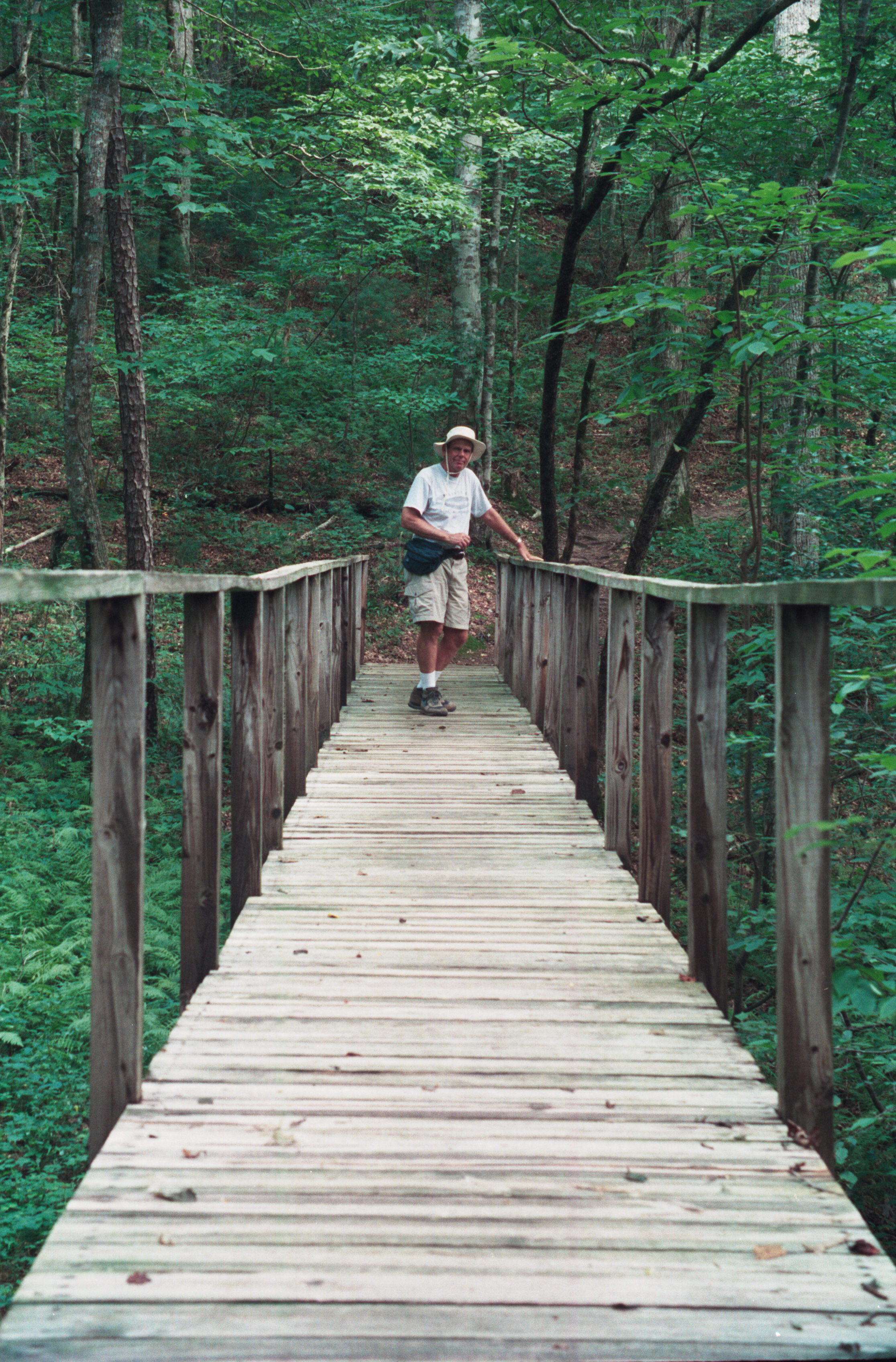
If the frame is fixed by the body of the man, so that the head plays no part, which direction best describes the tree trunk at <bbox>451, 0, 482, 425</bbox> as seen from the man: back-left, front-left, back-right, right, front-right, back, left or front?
back-left

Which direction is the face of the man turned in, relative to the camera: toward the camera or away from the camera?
toward the camera

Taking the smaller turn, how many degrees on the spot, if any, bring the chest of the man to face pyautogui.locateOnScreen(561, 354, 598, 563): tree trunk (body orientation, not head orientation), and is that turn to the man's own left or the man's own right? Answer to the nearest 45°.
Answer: approximately 135° to the man's own left

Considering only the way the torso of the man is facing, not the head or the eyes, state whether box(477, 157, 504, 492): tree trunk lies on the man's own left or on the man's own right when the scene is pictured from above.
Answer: on the man's own left

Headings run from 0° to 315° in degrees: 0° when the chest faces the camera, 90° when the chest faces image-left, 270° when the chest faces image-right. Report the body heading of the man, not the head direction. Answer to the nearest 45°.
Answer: approximately 315°

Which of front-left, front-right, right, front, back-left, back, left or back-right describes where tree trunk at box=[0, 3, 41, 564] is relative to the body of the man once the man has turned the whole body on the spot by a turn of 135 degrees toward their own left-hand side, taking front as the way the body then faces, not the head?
front-left

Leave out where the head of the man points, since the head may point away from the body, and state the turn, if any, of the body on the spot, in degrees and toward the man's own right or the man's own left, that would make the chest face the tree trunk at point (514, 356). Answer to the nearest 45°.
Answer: approximately 135° to the man's own left

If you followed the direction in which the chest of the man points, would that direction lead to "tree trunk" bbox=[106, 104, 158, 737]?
no

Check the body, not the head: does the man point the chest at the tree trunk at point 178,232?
no

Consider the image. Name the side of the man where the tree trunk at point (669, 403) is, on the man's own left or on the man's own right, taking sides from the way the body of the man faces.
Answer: on the man's own left

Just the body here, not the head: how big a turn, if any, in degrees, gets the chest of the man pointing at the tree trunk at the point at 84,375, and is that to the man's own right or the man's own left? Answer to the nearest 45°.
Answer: approximately 180°
